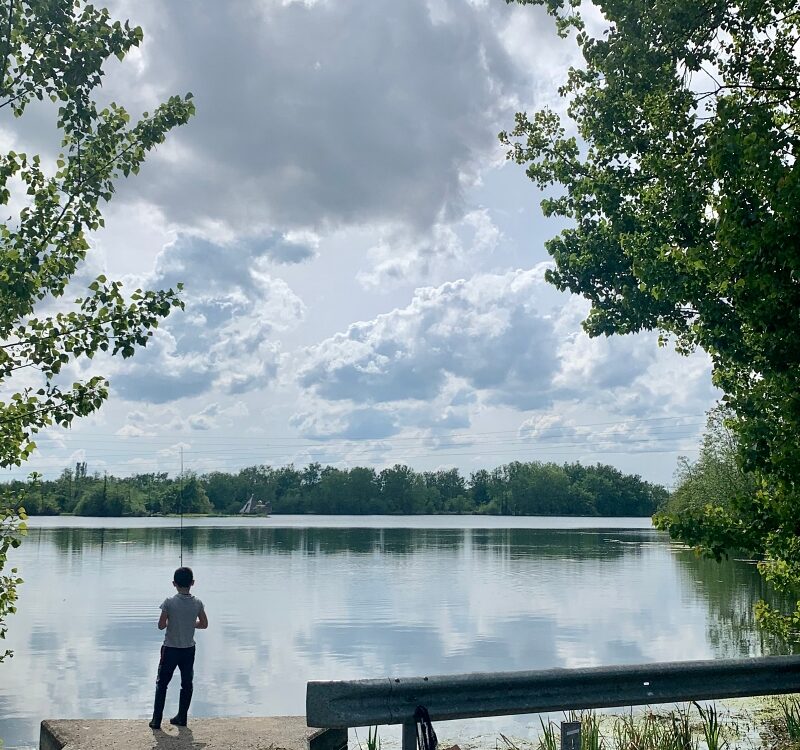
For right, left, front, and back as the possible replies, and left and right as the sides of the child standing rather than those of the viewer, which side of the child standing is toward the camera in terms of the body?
back

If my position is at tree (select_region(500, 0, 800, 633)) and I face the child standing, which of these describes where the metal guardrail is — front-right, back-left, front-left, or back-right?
front-left

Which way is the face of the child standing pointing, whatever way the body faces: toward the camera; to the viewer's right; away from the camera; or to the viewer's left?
away from the camera

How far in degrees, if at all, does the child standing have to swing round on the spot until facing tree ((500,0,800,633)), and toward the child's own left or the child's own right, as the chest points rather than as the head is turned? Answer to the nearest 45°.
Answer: approximately 90° to the child's own right

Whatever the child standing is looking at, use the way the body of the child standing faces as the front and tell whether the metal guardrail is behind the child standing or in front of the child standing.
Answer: behind

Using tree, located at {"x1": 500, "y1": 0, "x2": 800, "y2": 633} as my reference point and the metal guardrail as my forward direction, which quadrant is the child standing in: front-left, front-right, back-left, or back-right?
front-right

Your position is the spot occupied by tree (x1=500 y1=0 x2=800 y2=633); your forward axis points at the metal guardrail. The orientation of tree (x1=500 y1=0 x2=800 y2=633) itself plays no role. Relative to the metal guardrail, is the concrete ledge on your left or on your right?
right
